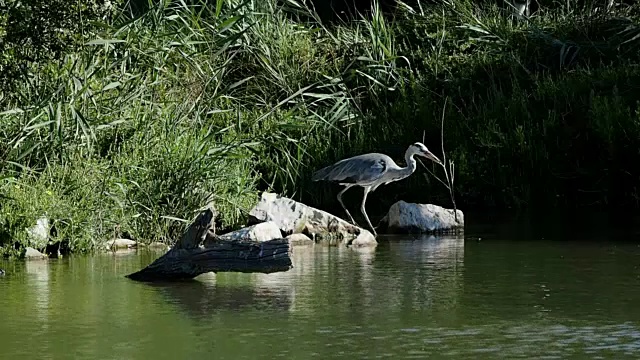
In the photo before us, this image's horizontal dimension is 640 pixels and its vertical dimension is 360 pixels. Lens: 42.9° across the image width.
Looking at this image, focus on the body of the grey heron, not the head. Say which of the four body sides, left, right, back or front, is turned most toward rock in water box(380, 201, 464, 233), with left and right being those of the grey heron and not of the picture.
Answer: front

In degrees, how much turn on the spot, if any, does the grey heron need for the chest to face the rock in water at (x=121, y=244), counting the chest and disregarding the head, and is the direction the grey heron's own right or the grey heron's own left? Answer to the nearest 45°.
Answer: approximately 135° to the grey heron's own right

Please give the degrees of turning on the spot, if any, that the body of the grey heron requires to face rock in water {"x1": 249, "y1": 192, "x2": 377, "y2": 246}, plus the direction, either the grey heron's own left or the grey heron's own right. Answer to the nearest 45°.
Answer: approximately 135° to the grey heron's own right

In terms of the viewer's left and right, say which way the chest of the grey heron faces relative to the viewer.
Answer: facing to the right of the viewer

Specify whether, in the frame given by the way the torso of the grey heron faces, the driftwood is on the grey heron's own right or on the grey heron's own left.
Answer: on the grey heron's own right

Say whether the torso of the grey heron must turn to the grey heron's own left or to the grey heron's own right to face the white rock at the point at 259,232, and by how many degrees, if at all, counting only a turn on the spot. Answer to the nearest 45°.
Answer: approximately 135° to the grey heron's own right
